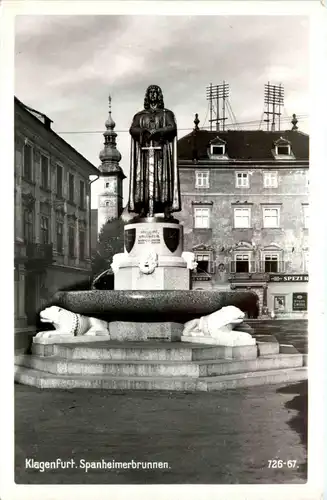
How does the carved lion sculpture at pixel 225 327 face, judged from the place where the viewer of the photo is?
facing the viewer and to the right of the viewer

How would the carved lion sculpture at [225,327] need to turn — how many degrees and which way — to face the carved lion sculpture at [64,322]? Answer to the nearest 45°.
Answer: approximately 135° to its right

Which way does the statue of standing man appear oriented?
toward the camera

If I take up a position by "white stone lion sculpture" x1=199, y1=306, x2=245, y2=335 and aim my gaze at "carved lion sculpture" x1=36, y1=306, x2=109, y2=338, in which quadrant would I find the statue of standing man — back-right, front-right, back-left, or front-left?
front-right

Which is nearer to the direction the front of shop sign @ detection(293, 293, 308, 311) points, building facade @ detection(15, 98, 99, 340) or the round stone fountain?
the round stone fountain

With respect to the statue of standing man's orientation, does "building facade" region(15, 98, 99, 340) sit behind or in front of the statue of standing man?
behind

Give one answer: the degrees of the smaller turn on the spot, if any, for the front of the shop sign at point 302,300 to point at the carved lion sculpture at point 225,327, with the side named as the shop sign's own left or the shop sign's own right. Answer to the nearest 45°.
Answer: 0° — it already faces it

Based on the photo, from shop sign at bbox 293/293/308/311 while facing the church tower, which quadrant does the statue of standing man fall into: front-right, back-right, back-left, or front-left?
back-left

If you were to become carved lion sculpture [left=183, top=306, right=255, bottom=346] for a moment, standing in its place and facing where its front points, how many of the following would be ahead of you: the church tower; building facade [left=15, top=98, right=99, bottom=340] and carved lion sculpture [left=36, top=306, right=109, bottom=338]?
0

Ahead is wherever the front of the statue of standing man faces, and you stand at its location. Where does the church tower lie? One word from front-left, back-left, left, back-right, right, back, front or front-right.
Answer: back

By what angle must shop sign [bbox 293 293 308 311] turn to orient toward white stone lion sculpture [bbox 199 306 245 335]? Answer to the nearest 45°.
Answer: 0° — it already faces it

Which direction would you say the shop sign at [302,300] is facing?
toward the camera

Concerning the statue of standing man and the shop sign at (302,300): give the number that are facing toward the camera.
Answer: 2

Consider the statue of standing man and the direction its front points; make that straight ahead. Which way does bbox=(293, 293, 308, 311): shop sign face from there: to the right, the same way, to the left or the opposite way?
the same way

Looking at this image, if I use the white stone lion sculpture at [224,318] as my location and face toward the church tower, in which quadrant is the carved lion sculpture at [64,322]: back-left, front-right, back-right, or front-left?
front-left
